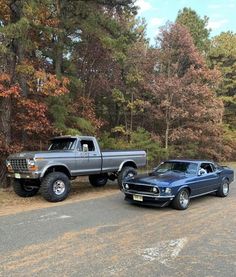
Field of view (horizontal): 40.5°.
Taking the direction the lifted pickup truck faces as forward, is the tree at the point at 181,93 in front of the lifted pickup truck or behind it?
behind

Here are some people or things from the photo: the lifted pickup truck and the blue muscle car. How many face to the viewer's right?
0

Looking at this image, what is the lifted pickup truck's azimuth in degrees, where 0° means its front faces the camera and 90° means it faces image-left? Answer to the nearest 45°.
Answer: approximately 45°

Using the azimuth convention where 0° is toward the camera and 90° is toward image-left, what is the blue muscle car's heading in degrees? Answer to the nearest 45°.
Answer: approximately 45°

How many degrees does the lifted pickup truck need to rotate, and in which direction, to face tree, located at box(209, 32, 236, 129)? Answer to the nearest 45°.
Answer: approximately 180°

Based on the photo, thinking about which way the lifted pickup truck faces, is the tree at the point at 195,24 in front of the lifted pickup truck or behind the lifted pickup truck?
behind

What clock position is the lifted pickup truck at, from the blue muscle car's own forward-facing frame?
The lifted pickup truck is roughly at 2 o'clock from the blue muscle car.

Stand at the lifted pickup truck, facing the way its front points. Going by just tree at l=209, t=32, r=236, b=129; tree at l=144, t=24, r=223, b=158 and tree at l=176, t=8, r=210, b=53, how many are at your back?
3

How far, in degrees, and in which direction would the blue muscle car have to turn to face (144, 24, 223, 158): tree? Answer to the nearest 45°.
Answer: approximately 135° to its right

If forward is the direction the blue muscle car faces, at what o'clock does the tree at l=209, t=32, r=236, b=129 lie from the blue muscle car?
The tree is roughly at 5 o'clock from the blue muscle car.
